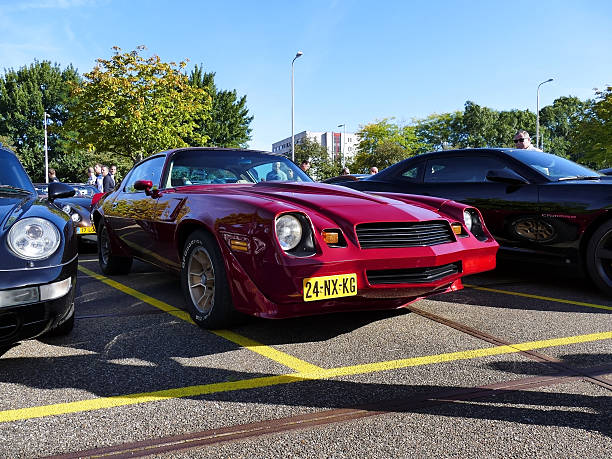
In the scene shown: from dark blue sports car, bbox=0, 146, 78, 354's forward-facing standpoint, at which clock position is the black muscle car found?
The black muscle car is roughly at 9 o'clock from the dark blue sports car.

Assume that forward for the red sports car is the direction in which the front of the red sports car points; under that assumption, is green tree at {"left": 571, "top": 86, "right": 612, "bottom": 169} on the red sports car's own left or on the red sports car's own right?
on the red sports car's own left

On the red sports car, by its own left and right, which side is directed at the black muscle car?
left

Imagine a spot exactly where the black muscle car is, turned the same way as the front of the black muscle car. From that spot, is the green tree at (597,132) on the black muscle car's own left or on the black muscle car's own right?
on the black muscle car's own left

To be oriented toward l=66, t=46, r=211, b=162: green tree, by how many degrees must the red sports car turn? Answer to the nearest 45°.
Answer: approximately 135° to its left

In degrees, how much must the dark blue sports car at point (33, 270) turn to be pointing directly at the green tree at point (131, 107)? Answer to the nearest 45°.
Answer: approximately 180°

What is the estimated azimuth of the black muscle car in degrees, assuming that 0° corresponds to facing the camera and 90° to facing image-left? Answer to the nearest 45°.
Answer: approximately 315°

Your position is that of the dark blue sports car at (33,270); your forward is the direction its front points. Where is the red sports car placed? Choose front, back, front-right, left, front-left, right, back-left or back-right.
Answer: left
